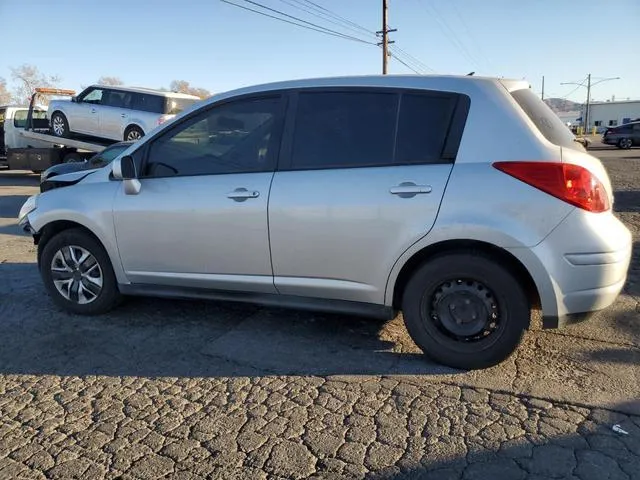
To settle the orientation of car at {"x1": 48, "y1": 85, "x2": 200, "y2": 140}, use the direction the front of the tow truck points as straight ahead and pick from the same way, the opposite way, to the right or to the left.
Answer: the same way

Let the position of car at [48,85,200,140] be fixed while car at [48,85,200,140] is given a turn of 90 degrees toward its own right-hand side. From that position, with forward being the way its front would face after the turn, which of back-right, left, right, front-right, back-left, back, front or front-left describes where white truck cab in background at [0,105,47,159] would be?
left

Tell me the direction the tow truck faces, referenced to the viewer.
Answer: facing away from the viewer and to the left of the viewer

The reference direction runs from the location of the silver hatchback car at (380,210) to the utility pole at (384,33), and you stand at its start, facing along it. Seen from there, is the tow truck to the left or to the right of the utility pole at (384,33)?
left

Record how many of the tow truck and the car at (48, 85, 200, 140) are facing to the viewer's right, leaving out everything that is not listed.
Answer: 0

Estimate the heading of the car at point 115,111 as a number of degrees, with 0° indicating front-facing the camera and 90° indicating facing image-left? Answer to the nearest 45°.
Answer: approximately 135°

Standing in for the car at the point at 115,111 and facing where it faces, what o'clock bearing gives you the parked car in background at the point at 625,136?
the parked car in background at the point at 625,136 is roughly at 4 o'clock from the car at the point at 115,111.

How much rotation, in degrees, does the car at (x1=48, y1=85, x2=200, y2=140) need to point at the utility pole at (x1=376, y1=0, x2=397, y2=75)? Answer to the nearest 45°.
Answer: approximately 90° to its right

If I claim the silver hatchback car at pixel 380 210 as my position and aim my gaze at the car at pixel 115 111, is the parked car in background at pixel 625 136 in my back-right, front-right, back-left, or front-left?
front-right

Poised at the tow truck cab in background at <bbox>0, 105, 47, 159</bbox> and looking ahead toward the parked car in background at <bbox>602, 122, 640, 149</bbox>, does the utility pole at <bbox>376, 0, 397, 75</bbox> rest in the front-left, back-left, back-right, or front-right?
front-left

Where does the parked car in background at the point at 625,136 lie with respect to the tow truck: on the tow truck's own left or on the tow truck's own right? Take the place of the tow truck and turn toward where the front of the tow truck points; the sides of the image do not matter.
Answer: on the tow truck's own right

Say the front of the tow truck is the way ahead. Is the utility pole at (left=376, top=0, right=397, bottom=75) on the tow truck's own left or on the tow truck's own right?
on the tow truck's own right
